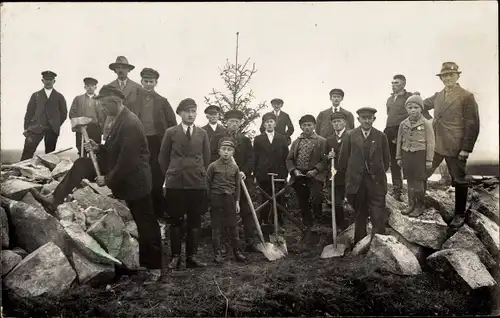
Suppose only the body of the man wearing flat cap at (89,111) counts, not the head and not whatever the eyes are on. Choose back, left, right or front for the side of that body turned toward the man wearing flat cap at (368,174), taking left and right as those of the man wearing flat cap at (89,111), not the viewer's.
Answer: left

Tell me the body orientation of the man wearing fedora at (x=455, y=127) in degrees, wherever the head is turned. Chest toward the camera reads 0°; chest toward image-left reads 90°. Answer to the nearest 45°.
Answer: approximately 45°

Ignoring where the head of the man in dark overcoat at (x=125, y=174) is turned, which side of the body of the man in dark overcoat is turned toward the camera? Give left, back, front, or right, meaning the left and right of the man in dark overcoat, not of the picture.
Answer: left

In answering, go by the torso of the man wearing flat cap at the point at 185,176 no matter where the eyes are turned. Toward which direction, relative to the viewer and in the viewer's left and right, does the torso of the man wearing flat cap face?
facing the viewer

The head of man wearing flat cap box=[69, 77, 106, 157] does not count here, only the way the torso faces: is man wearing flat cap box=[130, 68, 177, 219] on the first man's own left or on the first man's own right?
on the first man's own left

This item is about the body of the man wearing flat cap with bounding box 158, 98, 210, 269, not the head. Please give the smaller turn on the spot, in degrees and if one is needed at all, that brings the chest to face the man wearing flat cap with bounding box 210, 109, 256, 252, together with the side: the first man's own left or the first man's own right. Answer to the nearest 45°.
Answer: approximately 90° to the first man's own left

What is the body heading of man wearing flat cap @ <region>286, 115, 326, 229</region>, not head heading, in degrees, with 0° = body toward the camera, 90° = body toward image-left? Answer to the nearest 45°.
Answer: approximately 0°

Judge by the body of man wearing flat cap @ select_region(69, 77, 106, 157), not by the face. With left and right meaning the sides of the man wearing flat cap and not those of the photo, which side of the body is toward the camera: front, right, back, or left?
front

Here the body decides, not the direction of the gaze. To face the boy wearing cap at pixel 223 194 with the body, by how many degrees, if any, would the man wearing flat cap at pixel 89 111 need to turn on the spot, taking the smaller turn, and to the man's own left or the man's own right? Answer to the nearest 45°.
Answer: approximately 90° to the man's own left

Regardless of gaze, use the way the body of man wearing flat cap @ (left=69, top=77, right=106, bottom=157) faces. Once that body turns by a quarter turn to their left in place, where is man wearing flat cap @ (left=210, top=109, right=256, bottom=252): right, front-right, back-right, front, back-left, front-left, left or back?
front

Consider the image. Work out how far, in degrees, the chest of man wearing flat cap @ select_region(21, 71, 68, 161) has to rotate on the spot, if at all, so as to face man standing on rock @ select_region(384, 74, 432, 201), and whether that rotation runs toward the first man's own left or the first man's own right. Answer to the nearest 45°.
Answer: approximately 45° to the first man's own left

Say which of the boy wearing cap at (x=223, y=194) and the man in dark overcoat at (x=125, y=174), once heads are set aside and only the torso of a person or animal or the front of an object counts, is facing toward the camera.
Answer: the boy wearing cap
